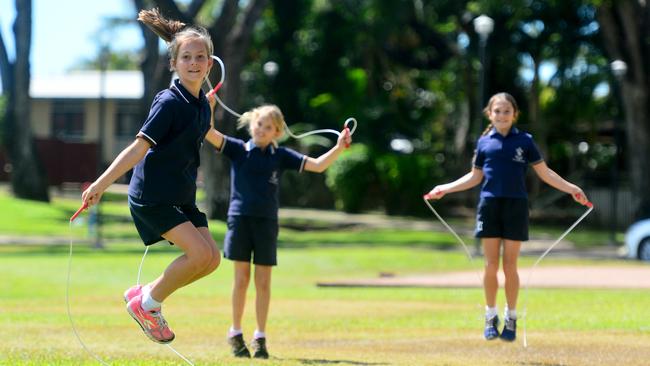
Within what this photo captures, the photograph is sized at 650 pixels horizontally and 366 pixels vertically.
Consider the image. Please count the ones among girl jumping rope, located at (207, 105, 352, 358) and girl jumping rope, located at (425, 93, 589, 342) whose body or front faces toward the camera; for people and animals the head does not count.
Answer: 2

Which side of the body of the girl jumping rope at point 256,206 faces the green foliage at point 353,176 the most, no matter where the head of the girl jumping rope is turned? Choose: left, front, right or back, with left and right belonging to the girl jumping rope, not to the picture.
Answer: back

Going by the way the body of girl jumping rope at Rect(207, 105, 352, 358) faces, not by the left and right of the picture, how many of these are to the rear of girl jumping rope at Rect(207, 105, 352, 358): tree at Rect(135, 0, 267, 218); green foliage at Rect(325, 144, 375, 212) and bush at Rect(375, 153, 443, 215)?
3

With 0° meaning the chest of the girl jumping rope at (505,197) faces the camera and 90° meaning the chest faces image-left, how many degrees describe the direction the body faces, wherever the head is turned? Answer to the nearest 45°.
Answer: approximately 0°

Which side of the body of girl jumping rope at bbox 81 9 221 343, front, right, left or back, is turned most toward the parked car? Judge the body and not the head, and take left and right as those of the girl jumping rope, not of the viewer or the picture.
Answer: left
